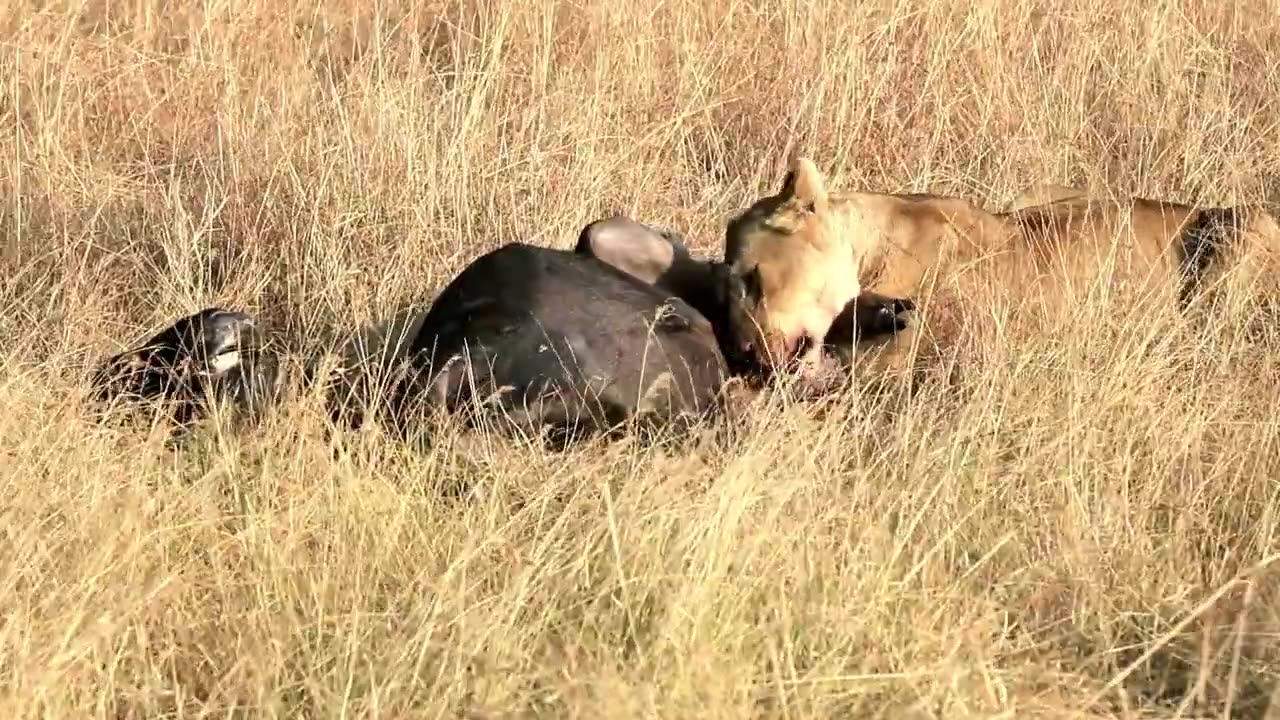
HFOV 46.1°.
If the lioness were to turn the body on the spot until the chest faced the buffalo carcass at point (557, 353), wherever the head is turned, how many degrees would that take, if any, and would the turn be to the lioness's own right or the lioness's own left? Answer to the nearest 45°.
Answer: approximately 45° to the lioness's own left

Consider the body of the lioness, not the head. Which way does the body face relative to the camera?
to the viewer's left
